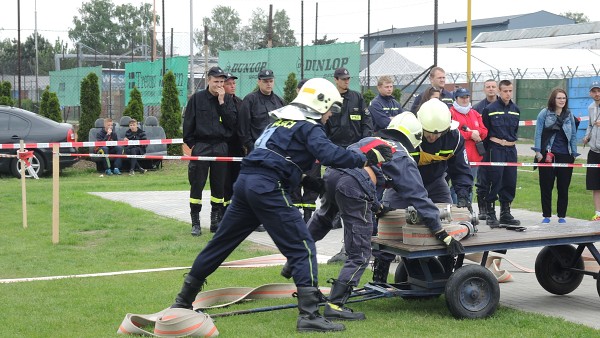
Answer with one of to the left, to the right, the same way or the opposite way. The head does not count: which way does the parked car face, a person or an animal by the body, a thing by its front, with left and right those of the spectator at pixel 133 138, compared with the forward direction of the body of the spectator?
to the right

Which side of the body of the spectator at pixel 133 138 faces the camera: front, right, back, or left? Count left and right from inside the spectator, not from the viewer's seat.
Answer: front

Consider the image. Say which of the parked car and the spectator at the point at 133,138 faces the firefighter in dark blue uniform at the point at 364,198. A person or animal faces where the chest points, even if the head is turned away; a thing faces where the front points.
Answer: the spectator

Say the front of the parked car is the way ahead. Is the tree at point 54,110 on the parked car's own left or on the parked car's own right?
on the parked car's own right

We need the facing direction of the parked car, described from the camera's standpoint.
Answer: facing to the left of the viewer

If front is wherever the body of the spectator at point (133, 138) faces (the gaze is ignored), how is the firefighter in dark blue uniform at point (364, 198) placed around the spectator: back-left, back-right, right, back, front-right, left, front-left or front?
front

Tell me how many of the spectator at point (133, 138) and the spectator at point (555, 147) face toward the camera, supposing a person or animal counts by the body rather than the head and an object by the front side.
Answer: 2

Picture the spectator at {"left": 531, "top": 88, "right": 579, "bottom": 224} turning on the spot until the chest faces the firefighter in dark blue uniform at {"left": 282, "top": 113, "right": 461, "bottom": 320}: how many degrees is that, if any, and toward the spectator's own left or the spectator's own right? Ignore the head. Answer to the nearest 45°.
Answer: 0° — they already face them

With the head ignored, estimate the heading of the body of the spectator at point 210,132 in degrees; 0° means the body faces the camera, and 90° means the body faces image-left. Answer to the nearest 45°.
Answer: approximately 315°

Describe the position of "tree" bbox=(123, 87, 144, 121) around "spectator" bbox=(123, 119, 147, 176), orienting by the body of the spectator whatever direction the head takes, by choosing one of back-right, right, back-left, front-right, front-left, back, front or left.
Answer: back

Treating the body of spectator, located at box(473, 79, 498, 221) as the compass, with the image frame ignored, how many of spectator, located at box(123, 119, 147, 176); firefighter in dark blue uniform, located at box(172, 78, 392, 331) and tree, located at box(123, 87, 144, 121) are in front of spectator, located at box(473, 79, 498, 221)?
1

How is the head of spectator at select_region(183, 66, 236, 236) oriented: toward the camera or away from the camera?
toward the camera

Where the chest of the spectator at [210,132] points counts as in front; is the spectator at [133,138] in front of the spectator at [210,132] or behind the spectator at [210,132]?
behind

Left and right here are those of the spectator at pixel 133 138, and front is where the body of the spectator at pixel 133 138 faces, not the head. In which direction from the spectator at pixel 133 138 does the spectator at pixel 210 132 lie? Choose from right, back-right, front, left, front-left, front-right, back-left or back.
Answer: front

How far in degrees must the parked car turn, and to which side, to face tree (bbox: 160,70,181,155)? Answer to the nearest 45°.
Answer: approximately 135° to its right

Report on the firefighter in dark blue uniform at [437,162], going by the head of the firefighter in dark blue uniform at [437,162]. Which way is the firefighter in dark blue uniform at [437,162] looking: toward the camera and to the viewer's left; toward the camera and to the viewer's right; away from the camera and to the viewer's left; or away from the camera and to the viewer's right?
toward the camera and to the viewer's left
